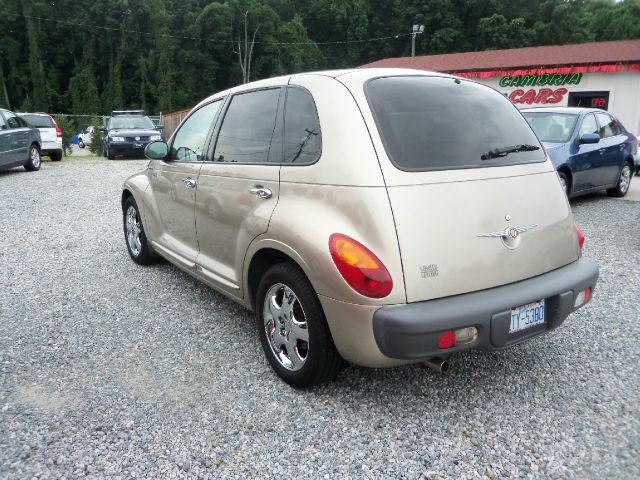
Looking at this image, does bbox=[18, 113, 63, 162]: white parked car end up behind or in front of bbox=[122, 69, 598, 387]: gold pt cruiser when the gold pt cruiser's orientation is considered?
in front

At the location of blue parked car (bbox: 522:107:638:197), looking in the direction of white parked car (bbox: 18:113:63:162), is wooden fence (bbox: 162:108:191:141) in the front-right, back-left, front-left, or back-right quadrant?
front-right

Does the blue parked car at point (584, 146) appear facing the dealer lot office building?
no

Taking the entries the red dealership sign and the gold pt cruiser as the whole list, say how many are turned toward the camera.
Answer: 1

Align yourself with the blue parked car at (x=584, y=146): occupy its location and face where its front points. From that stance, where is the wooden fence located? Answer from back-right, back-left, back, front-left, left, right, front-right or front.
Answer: right

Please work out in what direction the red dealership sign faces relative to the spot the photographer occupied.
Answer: facing the viewer

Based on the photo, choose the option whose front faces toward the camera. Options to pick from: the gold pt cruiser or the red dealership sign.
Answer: the red dealership sign

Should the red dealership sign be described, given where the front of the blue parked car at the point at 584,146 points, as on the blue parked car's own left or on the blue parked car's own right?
on the blue parked car's own right

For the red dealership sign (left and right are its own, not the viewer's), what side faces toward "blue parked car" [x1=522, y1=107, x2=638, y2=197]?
front

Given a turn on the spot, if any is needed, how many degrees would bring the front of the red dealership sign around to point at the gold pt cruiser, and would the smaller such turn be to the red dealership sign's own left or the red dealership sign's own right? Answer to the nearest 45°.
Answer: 0° — it already faces it

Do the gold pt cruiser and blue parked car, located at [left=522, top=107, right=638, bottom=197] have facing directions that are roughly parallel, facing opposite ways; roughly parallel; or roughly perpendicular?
roughly perpendicular

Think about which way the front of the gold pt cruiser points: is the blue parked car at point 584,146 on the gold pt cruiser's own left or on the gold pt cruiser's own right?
on the gold pt cruiser's own right

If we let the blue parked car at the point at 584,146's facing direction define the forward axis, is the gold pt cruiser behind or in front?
in front

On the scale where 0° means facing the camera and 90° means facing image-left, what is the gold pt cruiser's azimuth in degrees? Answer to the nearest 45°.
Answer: approximately 135°

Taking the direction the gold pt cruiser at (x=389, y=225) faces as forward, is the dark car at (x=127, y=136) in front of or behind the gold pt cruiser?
in front

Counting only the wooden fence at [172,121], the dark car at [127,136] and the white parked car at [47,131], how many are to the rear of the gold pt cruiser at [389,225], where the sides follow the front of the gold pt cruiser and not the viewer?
0
